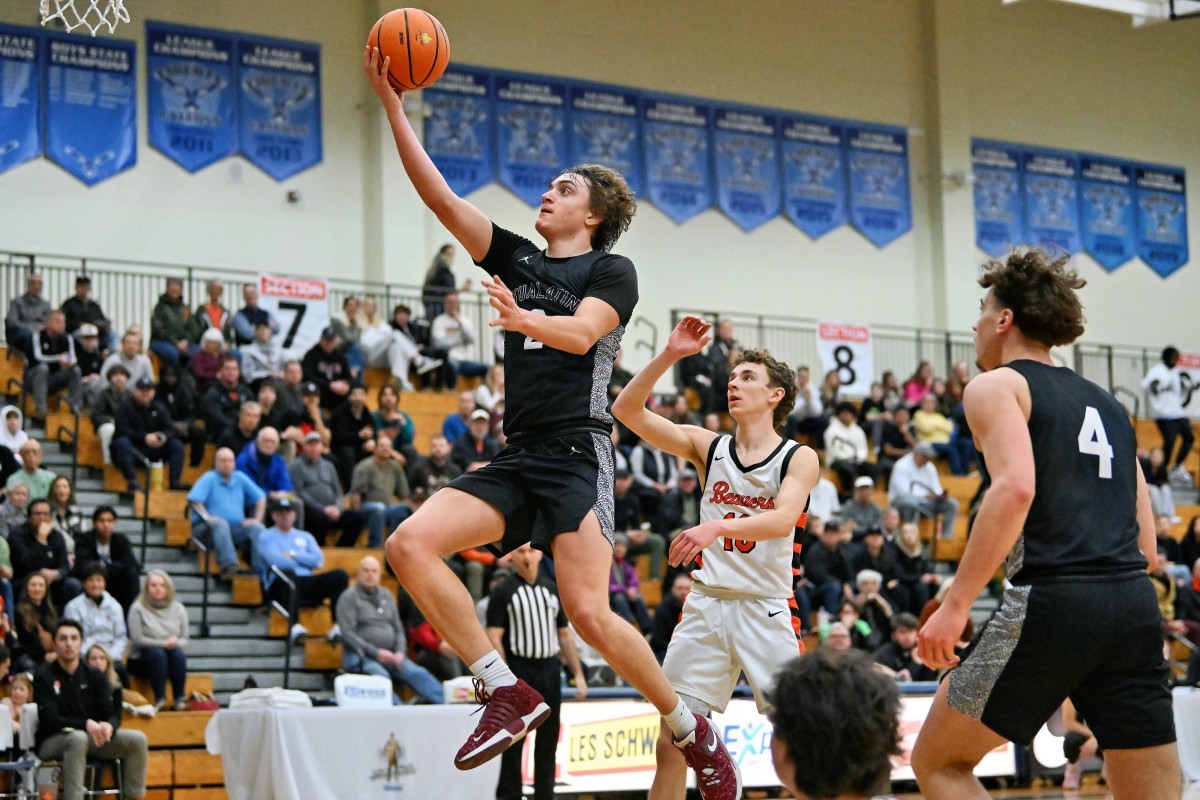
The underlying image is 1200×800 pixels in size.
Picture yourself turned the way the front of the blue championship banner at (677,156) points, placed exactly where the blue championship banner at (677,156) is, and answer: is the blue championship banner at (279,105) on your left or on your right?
on your right

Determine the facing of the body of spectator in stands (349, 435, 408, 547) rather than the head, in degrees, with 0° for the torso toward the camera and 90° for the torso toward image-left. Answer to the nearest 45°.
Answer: approximately 0°

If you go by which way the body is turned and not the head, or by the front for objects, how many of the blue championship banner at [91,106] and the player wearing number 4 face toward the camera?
1

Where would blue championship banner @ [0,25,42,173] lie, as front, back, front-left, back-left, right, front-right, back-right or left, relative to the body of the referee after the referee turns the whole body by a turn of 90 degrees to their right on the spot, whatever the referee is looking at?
front-right
